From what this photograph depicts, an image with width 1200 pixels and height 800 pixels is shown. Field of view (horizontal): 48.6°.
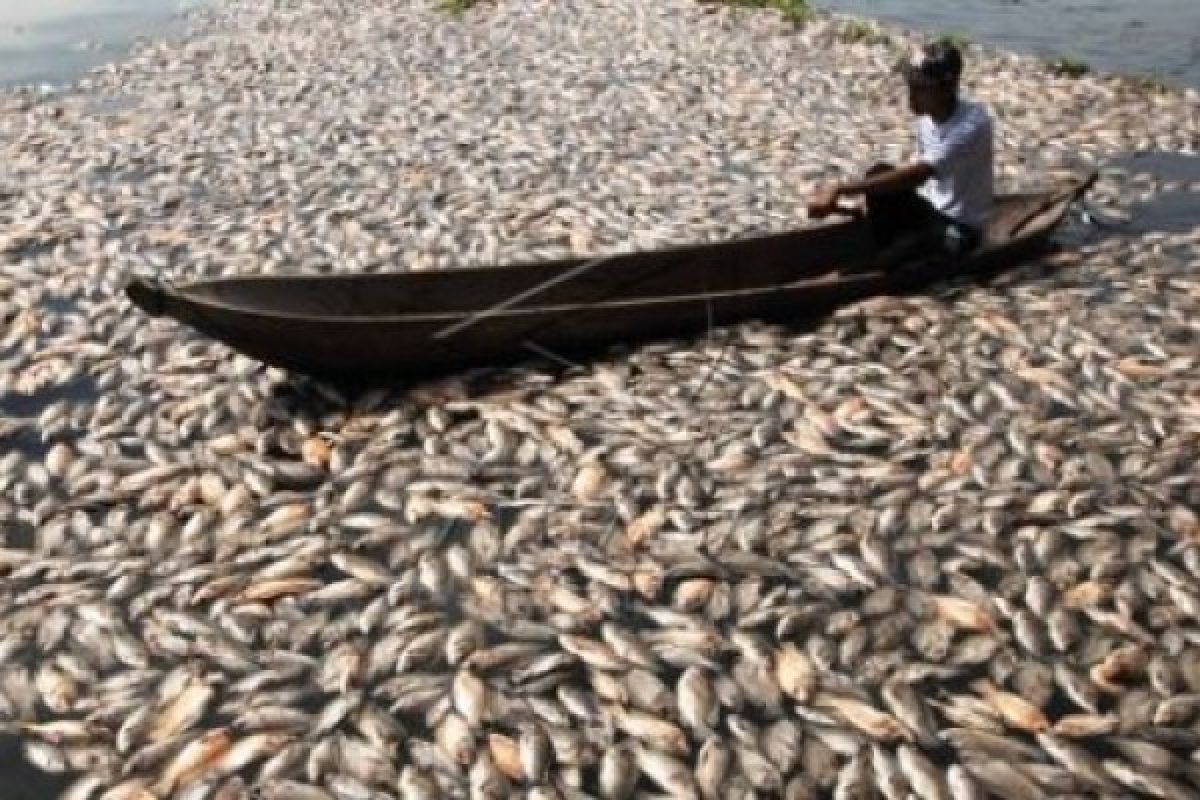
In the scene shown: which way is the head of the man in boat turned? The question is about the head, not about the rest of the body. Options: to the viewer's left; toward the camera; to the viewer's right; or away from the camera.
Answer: to the viewer's left

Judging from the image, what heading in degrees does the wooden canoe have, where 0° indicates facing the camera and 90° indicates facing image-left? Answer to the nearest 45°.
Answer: approximately 90°

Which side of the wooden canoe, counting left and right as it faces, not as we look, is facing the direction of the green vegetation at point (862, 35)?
right

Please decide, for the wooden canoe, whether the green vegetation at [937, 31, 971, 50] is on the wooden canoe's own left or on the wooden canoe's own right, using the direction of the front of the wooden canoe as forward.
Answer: on the wooden canoe's own right

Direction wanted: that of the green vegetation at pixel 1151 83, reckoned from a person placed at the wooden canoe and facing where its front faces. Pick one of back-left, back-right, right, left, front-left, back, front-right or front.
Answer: back-right

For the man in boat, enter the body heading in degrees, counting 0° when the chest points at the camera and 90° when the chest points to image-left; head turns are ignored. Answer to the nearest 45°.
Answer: approximately 90°

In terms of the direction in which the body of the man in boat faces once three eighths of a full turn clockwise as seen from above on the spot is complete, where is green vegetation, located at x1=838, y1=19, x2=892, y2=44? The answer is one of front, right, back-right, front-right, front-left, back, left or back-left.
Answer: front-left
